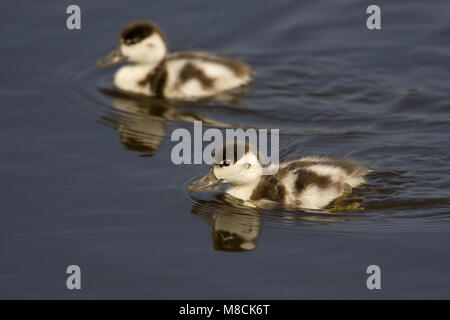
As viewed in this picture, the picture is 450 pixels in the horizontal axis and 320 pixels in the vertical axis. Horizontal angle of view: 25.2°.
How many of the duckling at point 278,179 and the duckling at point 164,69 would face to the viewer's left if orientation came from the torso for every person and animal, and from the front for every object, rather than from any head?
2

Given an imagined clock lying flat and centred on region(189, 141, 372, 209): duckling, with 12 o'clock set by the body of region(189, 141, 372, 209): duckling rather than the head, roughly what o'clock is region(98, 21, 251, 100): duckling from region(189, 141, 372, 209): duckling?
region(98, 21, 251, 100): duckling is roughly at 2 o'clock from region(189, 141, 372, 209): duckling.

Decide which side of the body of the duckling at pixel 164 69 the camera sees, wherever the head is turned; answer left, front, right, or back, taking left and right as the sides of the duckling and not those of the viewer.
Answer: left

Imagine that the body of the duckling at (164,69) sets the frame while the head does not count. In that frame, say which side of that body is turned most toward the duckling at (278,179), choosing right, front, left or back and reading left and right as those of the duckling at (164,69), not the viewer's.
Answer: left

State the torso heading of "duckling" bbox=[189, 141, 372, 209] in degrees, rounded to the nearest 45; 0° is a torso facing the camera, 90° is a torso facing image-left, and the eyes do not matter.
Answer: approximately 90°
